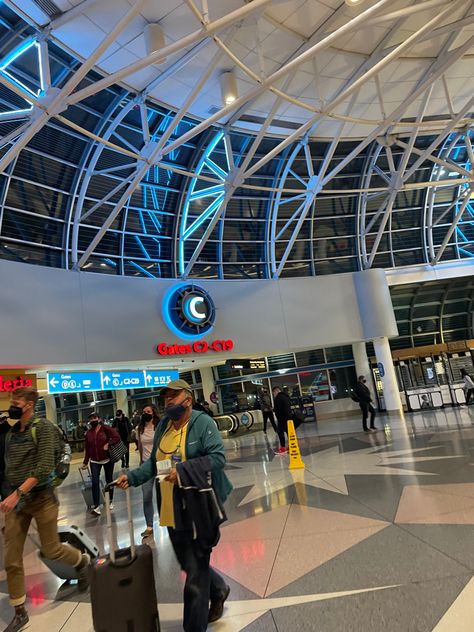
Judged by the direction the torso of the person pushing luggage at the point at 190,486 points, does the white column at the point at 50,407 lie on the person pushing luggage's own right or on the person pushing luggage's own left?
on the person pushing luggage's own right

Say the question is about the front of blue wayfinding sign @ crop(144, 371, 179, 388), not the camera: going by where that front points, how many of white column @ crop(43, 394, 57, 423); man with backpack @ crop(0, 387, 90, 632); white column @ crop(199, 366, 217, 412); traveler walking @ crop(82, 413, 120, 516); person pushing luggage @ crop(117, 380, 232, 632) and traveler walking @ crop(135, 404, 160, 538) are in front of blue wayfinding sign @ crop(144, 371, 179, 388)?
4

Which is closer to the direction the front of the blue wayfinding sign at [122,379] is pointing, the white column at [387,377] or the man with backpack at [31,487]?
the man with backpack

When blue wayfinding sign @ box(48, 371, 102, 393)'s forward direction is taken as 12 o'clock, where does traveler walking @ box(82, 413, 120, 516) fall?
The traveler walking is roughly at 12 o'clock from the blue wayfinding sign.

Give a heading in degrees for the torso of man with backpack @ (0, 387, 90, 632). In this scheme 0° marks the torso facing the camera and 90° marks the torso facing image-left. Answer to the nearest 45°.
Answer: approximately 45°

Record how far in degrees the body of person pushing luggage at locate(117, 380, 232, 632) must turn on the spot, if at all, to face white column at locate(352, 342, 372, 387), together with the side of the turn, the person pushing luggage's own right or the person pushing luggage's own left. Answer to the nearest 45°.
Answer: approximately 180°

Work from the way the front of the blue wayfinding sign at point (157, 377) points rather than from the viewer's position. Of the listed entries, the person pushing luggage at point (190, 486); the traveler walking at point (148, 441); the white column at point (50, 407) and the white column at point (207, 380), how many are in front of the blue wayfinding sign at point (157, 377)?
2

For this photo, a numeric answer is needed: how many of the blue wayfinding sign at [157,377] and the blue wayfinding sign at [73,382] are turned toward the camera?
2

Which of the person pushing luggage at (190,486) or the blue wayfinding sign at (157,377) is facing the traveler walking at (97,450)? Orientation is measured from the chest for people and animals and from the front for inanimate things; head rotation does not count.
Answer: the blue wayfinding sign

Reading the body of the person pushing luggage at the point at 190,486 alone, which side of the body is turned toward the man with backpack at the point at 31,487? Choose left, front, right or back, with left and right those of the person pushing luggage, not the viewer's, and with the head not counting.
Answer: right
